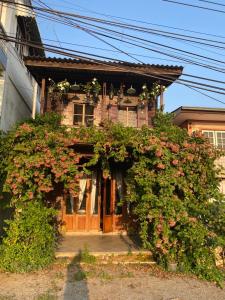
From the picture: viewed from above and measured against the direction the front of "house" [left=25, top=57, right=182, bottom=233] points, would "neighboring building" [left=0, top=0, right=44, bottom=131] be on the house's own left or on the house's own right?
on the house's own right

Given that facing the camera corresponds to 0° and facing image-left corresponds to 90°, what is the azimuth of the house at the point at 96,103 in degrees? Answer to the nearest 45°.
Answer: approximately 0°
